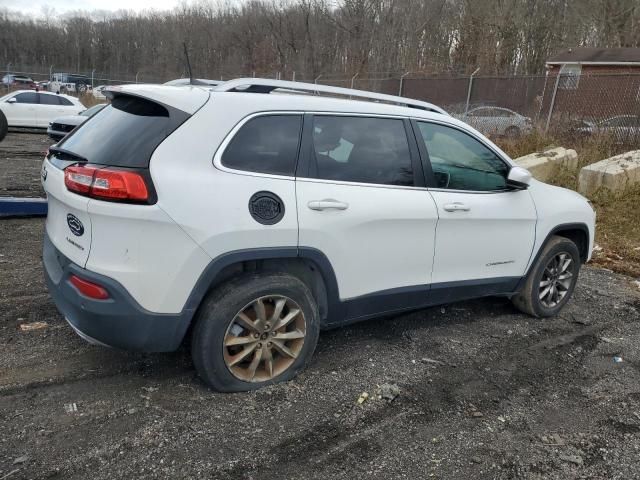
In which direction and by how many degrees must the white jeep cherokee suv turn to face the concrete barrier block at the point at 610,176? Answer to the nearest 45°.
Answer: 0° — it already faces it

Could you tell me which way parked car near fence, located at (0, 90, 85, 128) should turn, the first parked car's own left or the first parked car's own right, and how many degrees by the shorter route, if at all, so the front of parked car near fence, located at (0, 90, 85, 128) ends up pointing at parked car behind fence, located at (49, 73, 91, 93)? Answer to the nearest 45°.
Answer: approximately 90° to the first parked car's own right

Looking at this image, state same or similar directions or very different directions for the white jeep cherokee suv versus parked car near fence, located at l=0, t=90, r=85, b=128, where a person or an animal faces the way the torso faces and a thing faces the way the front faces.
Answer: very different directions

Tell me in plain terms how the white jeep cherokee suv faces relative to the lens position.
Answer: facing away from the viewer and to the right of the viewer

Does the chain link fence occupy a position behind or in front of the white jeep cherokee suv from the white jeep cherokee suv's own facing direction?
in front

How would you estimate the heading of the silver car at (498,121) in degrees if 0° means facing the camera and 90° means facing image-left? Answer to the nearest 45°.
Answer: approximately 270°

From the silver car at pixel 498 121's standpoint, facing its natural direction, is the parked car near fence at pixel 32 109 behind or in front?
behind

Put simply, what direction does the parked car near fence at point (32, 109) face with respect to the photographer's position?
facing to the left of the viewer

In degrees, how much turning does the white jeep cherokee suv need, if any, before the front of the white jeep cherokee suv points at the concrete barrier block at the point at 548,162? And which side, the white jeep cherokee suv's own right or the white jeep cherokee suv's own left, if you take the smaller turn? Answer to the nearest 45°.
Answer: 0° — it already faces it

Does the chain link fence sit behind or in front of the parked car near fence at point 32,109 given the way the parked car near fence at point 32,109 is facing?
behind

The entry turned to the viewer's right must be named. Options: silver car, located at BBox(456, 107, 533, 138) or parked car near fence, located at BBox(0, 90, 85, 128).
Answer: the silver car
